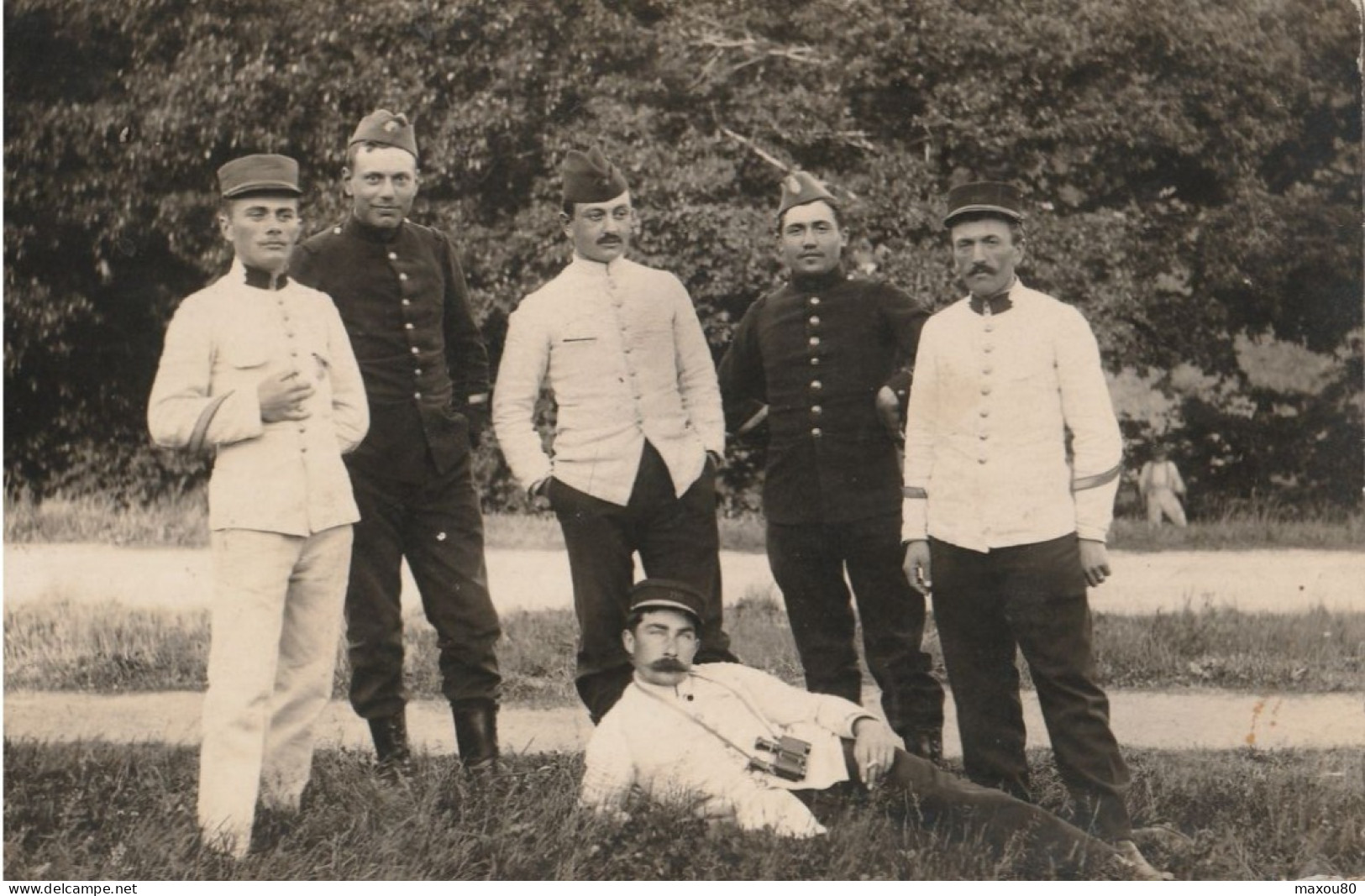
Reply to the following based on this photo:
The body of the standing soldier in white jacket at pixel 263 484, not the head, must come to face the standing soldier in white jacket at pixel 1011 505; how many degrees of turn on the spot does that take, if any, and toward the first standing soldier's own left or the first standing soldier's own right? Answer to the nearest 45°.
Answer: approximately 45° to the first standing soldier's own left

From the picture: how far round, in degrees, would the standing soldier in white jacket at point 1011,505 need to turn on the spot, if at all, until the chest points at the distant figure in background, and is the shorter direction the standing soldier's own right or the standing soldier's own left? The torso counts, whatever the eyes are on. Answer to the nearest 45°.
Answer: approximately 180°

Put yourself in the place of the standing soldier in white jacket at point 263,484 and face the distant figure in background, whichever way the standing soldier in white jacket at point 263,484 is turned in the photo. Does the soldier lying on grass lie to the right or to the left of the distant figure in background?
right

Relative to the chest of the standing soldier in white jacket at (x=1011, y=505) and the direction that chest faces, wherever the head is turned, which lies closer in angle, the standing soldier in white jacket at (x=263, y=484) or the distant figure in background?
the standing soldier in white jacket

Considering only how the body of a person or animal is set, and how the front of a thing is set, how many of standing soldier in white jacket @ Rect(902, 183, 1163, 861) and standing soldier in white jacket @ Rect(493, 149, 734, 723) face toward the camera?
2

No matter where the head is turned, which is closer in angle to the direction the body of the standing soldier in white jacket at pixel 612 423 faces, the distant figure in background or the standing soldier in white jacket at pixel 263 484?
the standing soldier in white jacket

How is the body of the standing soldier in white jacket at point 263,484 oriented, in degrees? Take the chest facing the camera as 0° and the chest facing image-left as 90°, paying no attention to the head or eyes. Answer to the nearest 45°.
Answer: approximately 315°

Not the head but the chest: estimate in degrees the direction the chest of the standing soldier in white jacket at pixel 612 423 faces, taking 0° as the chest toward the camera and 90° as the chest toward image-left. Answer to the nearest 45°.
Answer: approximately 0°
